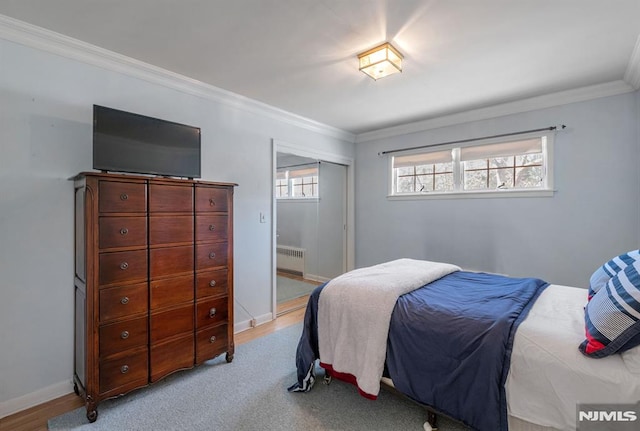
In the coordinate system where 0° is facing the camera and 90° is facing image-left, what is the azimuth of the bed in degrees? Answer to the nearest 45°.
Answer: approximately 90°

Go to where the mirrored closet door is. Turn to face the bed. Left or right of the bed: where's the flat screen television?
right

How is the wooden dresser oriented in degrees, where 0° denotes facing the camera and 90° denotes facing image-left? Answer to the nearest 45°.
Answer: approximately 315°

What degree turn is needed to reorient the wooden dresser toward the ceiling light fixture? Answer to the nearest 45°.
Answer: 0° — it already faces it

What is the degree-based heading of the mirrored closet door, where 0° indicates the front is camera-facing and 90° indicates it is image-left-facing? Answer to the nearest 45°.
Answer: approximately 315°

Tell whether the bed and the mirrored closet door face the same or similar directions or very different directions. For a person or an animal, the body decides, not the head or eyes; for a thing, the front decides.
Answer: very different directions

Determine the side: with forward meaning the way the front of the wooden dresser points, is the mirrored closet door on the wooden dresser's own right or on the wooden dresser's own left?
on the wooden dresser's own left

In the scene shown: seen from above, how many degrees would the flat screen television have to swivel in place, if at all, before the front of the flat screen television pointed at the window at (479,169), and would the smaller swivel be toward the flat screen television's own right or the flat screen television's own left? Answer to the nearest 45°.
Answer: approximately 45° to the flat screen television's own left
